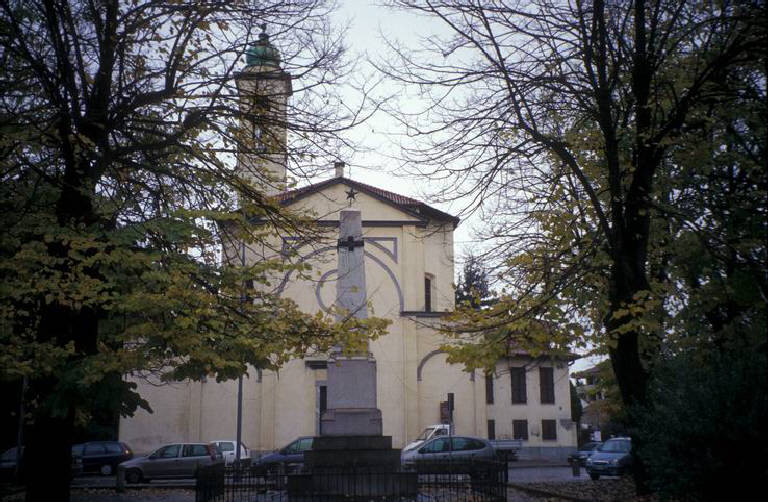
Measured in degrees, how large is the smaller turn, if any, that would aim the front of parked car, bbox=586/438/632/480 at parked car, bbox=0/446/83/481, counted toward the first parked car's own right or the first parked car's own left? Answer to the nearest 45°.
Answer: approximately 45° to the first parked car's own right

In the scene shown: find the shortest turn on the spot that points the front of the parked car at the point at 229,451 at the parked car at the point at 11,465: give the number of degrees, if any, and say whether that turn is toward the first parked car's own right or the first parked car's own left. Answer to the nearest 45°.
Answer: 0° — it already faces it

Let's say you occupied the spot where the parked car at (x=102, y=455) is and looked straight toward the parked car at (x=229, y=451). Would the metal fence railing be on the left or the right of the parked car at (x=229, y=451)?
right

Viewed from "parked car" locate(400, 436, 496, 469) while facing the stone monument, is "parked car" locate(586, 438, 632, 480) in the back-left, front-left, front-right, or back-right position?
back-left

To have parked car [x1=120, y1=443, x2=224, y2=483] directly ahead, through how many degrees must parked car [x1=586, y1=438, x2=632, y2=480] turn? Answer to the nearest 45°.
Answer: approximately 45° to its right

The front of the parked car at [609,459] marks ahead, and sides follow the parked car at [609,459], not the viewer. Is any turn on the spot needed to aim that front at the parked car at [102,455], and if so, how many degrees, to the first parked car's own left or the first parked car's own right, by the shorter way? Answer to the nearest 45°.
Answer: approximately 45° to the first parked car's own right

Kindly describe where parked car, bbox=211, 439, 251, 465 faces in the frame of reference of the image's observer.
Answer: facing to the left of the viewer

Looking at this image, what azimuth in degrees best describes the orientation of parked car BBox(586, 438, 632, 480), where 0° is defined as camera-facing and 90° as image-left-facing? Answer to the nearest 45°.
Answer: approximately 45°

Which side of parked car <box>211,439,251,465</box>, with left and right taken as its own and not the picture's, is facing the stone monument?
left
